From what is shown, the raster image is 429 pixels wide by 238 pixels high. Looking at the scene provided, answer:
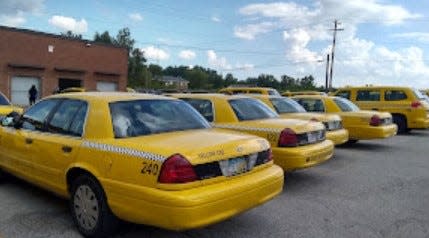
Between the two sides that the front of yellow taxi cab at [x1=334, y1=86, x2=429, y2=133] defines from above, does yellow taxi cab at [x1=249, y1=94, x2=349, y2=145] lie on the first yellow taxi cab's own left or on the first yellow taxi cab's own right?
on the first yellow taxi cab's own left

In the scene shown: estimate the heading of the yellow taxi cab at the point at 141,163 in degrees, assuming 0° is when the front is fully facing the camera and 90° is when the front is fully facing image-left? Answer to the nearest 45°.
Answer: approximately 135°

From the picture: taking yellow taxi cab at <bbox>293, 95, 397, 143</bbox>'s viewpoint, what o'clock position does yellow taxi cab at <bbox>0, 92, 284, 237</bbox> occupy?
yellow taxi cab at <bbox>0, 92, 284, 237</bbox> is roughly at 8 o'clock from yellow taxi cab at <bbox>293, 95, 397, 143</bbox>.

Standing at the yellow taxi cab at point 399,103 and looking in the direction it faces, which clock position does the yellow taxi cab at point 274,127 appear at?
the yellow taxi cab at point 274,127 is roughly at 8 o'clock from the yellow taxi cab at point 399,103.

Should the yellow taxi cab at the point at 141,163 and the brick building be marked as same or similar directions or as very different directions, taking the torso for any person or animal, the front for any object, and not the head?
very different directions

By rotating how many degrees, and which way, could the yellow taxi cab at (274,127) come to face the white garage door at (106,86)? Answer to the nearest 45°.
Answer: approximately 45° to its right

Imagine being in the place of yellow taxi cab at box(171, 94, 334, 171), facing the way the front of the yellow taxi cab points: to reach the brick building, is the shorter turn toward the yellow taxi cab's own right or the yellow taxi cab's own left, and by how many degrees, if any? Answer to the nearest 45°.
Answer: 0° — it already faces it

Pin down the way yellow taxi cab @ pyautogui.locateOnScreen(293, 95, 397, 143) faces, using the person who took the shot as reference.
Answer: facing away from the viewer and to the left of the viewer
